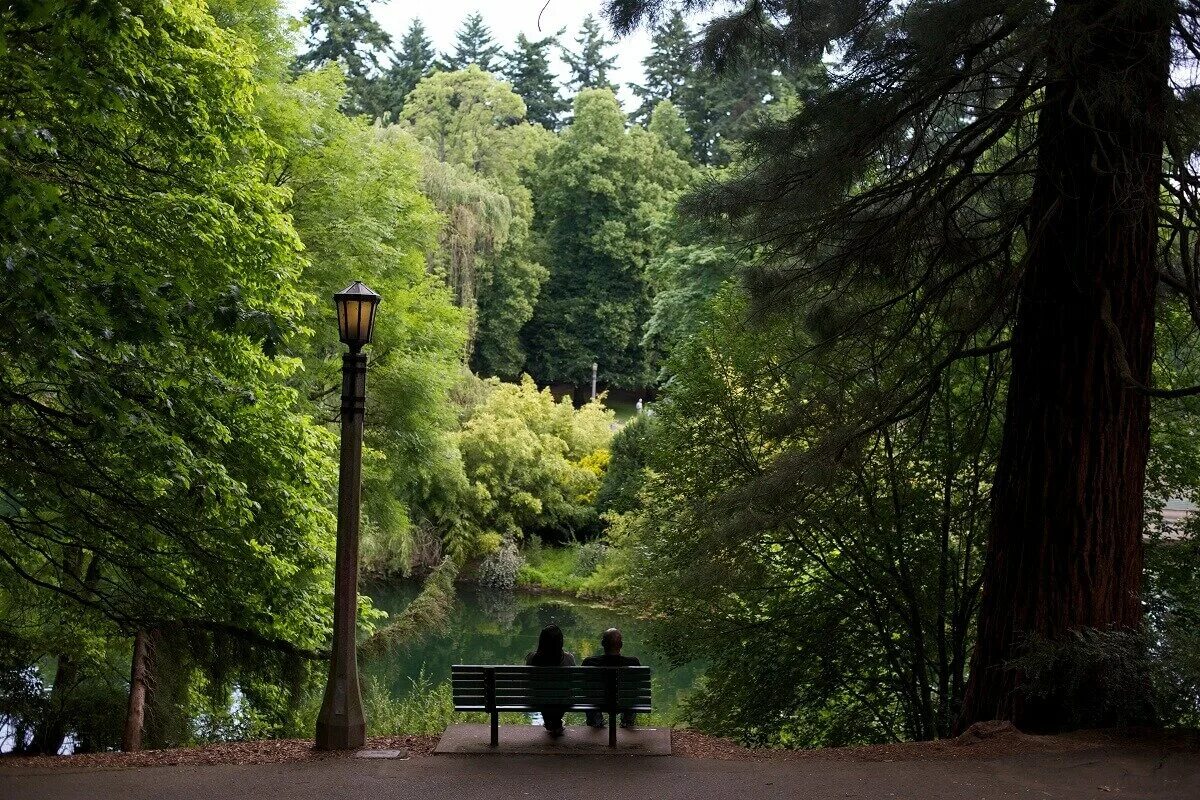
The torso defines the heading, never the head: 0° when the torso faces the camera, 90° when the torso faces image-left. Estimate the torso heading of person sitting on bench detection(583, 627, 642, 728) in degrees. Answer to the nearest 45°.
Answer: approximately 180°

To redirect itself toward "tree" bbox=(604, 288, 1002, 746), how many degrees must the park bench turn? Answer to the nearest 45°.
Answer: approximately 45° to its right

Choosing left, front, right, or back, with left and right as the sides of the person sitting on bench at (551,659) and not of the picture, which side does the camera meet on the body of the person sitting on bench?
back

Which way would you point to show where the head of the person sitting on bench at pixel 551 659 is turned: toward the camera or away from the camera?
away from the camera

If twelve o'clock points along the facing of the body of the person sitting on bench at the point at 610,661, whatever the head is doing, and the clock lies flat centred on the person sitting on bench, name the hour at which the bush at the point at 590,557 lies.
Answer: The bush is roughly at 12 o'clock from the person sitting on bench.

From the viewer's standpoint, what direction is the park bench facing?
away from the camera

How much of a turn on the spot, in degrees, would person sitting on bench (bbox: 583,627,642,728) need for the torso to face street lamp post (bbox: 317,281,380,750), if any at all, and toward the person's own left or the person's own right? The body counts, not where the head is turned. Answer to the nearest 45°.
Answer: approximately 90° to the person's own left

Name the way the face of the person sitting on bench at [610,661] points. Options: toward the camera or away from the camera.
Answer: away from the camera

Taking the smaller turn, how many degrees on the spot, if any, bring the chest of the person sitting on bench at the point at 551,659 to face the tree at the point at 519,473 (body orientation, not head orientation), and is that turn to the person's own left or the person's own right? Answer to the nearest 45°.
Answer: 0° — they already face it
